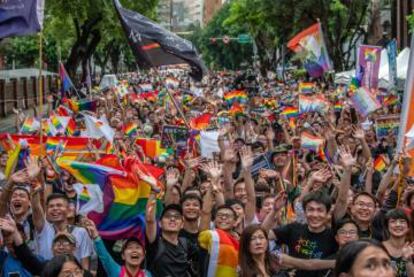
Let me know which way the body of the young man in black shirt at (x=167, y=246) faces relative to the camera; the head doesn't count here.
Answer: toward the camera

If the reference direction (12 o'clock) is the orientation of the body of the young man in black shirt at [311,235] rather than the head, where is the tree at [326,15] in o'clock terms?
The tree is roughly at 6 o'clock from the young man in black shirt.

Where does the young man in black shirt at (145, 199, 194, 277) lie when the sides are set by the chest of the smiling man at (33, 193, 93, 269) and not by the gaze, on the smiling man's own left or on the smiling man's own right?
on the smiling man's own left

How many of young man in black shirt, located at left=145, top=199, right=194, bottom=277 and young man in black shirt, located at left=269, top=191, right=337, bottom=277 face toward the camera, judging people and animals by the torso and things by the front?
2

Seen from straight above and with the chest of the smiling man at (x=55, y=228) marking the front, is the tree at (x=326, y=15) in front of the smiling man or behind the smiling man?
behind

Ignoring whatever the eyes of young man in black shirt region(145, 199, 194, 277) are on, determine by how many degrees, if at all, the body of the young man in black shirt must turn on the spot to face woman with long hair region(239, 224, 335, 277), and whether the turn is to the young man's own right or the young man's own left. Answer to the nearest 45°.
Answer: approximately 45° to the young man's own left

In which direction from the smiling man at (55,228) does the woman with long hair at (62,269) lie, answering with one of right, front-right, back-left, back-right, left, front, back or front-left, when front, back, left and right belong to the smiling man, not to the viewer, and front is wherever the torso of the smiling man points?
front

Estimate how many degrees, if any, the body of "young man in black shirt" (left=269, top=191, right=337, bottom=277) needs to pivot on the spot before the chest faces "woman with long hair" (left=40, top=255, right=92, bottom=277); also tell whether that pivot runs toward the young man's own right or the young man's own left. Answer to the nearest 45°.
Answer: approximately 45° to the young man's own right

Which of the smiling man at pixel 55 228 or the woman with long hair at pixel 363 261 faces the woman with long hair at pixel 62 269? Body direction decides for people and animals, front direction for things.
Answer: the smiling man

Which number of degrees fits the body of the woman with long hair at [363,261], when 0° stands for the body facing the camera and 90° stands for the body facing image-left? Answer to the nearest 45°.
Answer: approximately 315°
